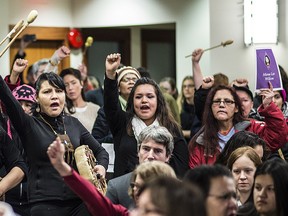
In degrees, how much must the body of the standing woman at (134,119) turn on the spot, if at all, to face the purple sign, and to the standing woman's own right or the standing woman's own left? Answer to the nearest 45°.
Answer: approximately 135° to the standing woman's own left

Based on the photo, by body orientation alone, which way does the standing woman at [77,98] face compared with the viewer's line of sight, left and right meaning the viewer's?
facing the viewer and to the left of the viewer

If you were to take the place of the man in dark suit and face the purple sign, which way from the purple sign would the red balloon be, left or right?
left

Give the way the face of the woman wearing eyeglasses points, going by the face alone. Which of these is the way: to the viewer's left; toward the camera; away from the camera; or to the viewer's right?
toward the camera

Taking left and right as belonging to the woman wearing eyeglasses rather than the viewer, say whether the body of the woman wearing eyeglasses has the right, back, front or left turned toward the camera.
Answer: front

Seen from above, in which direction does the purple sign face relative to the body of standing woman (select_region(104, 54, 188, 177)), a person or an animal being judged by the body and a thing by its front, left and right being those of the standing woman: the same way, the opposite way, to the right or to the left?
the same way

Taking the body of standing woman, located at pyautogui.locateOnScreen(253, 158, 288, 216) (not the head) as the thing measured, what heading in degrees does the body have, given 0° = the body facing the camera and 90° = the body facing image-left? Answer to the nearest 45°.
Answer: approximately 45°

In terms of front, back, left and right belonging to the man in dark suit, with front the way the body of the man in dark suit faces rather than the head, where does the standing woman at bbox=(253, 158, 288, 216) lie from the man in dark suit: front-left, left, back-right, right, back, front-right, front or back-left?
left

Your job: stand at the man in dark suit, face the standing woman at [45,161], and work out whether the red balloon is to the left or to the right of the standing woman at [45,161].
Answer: right

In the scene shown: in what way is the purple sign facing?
toward the camera

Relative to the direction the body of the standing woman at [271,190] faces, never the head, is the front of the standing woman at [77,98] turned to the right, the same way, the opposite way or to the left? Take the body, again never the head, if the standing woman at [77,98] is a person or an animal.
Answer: the same way

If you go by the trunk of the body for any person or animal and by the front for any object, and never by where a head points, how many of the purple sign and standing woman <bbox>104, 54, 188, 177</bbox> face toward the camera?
2

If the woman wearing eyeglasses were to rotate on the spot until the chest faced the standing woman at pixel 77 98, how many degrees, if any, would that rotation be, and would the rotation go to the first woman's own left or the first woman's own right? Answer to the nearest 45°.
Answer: approximately 135° to the first woman's own right

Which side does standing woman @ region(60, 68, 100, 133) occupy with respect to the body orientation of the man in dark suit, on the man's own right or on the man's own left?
on the man's own right

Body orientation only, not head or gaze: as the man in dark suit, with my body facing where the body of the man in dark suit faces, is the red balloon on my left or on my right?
on my right

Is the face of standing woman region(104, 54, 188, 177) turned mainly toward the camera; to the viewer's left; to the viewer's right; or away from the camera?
toward the camera

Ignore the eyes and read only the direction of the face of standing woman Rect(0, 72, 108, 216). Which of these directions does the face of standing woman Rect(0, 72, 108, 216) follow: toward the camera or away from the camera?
toward the camera
